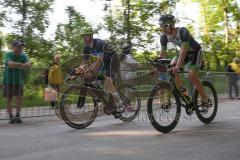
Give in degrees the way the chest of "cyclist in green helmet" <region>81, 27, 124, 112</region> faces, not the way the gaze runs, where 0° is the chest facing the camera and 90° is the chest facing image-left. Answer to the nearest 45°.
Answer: approximately 45°

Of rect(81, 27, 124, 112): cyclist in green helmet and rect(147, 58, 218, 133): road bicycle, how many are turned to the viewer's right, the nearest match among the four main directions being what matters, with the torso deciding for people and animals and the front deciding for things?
0

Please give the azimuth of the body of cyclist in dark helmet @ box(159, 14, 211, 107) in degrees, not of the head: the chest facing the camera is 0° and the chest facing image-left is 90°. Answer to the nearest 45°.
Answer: approximately 45°

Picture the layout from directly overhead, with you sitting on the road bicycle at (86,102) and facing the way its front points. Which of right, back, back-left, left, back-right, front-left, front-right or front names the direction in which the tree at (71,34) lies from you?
back-right
